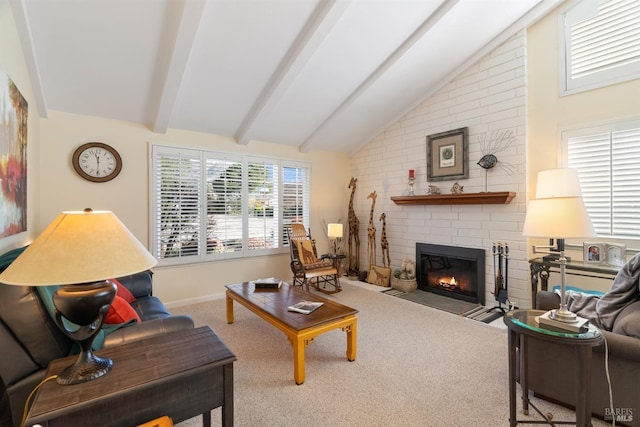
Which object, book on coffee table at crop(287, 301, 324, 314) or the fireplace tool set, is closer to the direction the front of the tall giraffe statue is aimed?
the book on coffee table

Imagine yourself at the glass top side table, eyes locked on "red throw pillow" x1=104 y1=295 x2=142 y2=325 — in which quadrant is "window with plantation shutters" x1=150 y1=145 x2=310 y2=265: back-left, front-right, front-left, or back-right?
front-right

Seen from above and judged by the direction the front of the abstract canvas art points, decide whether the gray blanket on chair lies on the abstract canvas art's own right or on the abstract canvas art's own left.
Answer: on the abstract canvas art's own right

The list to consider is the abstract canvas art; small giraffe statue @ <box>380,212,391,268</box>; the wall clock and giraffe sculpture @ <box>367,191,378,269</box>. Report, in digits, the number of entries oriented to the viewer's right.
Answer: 1

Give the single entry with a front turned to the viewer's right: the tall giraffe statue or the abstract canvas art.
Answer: the abstract canvas art

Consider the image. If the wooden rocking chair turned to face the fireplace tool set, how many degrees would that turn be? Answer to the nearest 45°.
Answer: approximately 45° to its left

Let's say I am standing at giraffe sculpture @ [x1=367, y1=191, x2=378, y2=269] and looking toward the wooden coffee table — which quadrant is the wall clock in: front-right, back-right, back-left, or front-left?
front-right

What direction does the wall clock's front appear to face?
toward the camera

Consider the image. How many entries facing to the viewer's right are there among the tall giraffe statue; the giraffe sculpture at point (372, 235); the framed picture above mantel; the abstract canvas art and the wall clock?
1

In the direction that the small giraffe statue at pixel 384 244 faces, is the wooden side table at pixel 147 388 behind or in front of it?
in front

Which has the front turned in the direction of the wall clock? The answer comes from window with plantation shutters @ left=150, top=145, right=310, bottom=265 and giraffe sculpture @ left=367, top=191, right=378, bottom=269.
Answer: the giraffe sculpture

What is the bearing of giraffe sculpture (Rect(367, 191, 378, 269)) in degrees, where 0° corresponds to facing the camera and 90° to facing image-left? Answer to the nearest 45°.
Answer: approximately 45°

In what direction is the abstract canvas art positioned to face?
to the viewer's right

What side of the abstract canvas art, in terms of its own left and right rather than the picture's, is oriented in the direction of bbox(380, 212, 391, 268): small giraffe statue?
front

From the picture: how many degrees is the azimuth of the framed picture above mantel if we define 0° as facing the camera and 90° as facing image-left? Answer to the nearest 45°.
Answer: approximately 45°

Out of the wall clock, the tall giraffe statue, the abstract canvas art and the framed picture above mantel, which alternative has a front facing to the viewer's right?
the abstract canvas art

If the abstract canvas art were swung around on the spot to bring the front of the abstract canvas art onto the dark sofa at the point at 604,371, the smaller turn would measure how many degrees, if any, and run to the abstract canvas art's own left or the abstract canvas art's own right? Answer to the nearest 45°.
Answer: approximately 45° to the abstract canvas art's own right

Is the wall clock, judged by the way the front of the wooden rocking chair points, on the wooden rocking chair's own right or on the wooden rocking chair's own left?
on the wooden rocking chair's own right

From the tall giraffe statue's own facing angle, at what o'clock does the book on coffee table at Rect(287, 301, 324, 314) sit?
The book on coffee table is roughly at 11 o'clock from the tall giraffe statue.
